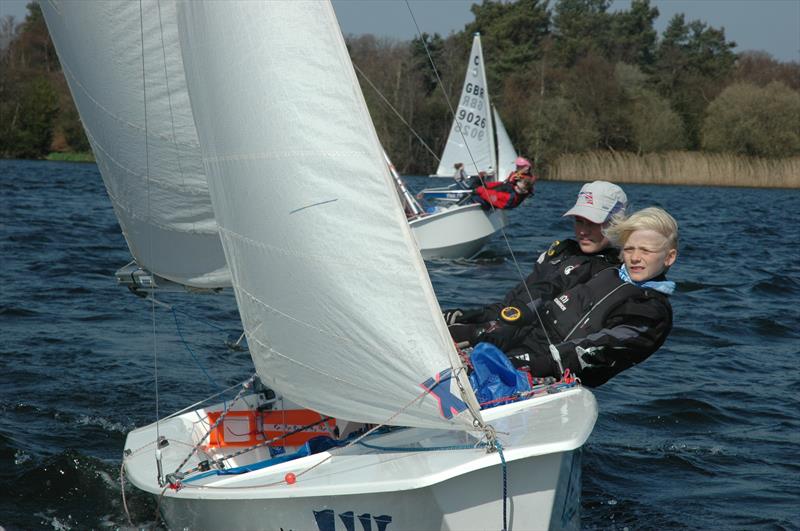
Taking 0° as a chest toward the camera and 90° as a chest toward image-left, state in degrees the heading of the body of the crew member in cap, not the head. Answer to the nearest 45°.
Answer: approximately 45°

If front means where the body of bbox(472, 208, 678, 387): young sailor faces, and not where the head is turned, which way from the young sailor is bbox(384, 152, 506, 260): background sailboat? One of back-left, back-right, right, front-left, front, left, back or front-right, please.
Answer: back-right

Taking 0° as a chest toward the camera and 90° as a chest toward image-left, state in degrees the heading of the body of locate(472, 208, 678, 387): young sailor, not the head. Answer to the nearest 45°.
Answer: approximately 45°

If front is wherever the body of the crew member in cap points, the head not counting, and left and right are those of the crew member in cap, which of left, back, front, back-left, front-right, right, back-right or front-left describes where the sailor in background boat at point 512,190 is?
back-right

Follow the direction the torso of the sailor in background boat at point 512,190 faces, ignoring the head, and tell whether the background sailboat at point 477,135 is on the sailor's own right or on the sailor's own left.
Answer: on the sailor's own right
